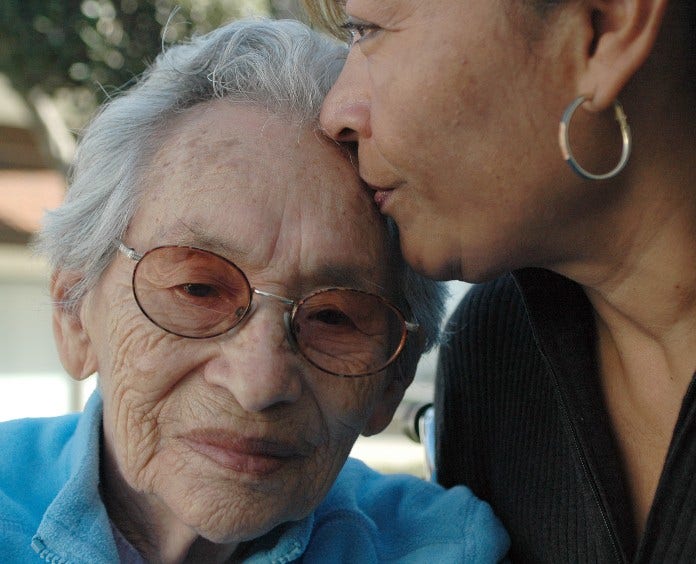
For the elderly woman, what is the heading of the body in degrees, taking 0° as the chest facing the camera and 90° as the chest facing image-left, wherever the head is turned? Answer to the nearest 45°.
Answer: approximately 0°
